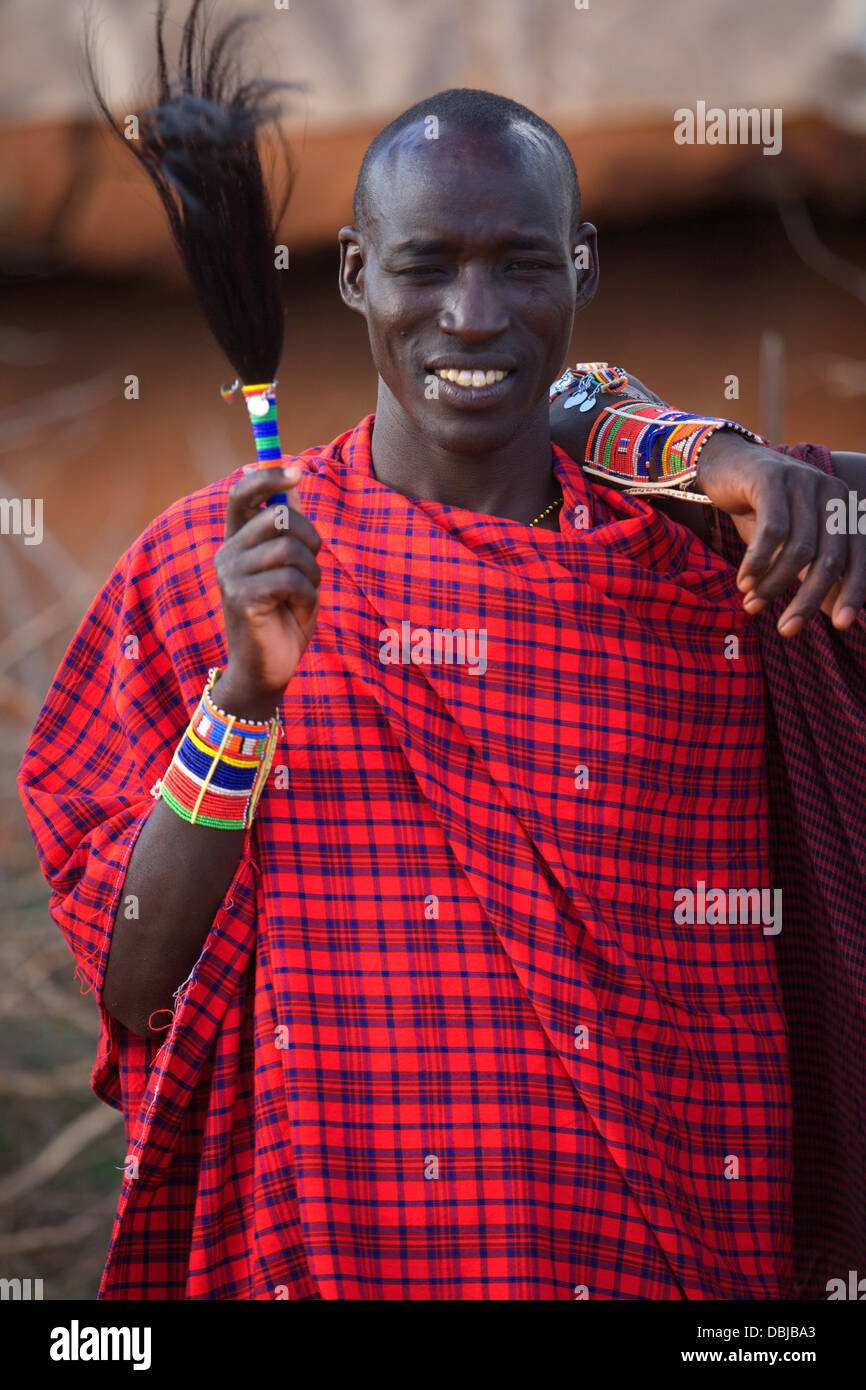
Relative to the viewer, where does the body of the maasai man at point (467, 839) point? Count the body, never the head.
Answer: toward the camera

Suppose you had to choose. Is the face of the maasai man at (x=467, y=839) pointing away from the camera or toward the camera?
toward the camera
